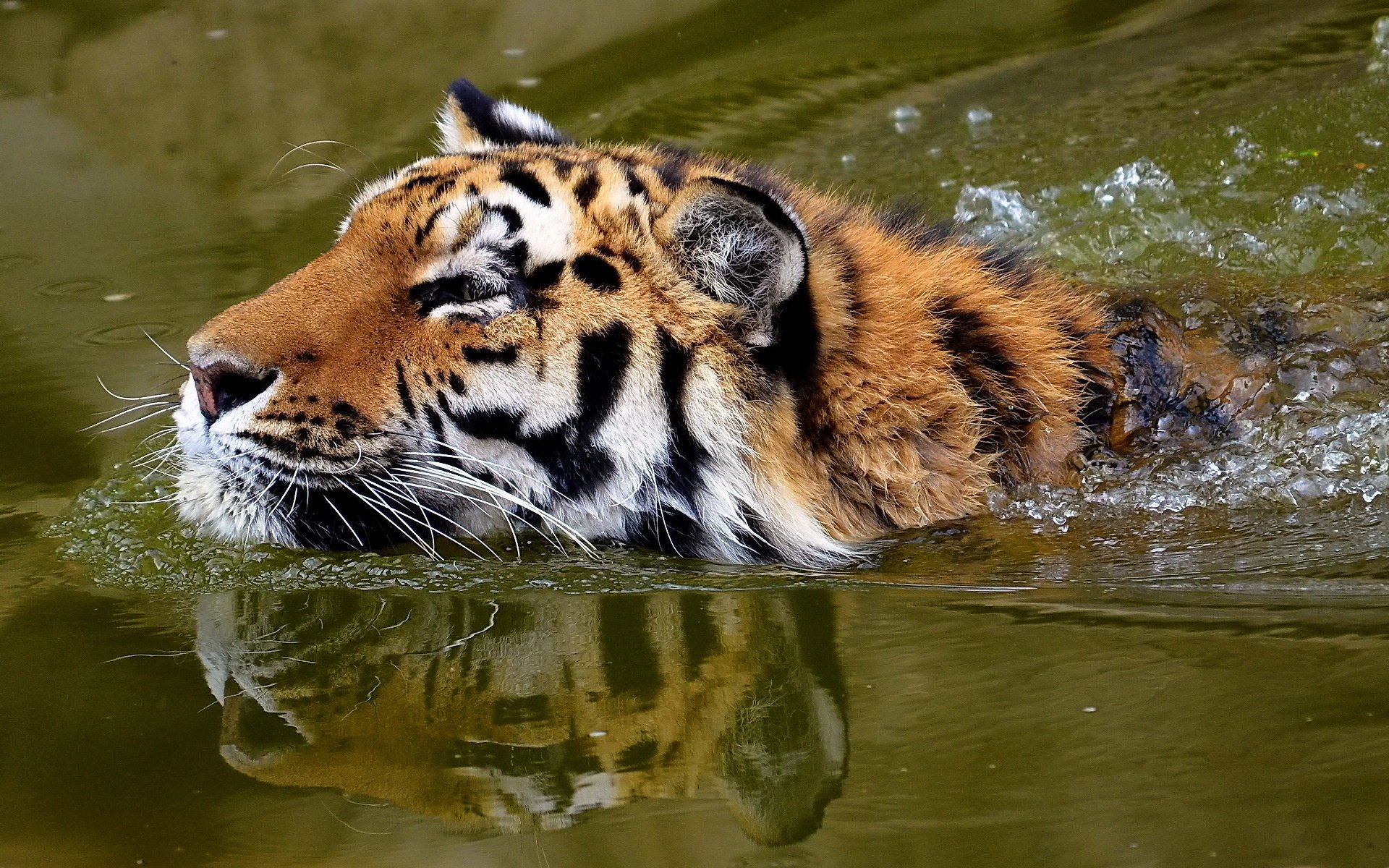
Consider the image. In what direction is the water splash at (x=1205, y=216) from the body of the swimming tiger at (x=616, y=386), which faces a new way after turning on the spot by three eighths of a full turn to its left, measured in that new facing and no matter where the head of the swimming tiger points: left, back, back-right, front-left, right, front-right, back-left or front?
left

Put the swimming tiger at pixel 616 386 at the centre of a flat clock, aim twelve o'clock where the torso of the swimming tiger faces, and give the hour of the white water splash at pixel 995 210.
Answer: The white water splash is roughly at 4 o'clock from the swimming tiger.

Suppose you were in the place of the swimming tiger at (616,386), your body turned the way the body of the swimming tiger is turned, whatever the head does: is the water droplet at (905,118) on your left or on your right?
on your right

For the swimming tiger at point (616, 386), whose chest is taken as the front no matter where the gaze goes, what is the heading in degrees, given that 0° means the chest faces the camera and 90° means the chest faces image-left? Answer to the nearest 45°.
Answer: approximately 90°

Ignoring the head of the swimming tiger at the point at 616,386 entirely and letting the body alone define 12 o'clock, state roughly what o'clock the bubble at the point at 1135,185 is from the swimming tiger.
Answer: The bubble is roughly at 4 o'clock from the swimming tiger.
